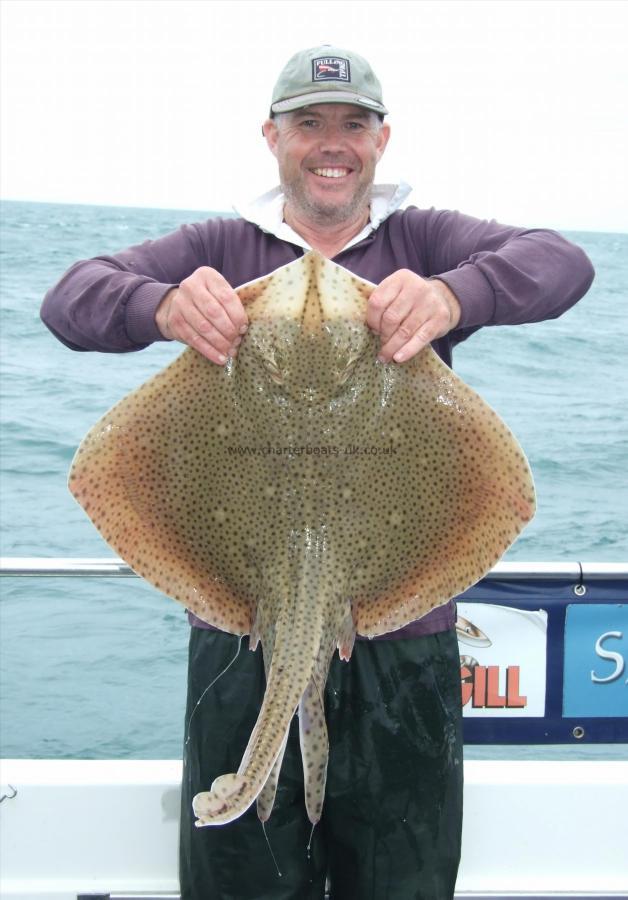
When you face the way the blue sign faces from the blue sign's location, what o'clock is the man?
The man is roughly at 1 o'clock from the blue sign.

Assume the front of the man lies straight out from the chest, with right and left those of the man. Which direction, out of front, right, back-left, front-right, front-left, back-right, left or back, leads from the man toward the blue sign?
back-left

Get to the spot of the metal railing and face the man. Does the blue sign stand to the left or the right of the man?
left

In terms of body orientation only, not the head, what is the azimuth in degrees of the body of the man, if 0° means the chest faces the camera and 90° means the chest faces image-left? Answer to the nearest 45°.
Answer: approximately 0°

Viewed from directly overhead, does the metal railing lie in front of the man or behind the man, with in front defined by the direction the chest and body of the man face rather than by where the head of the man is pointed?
behind

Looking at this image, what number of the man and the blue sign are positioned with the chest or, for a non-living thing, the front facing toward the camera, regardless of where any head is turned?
2
